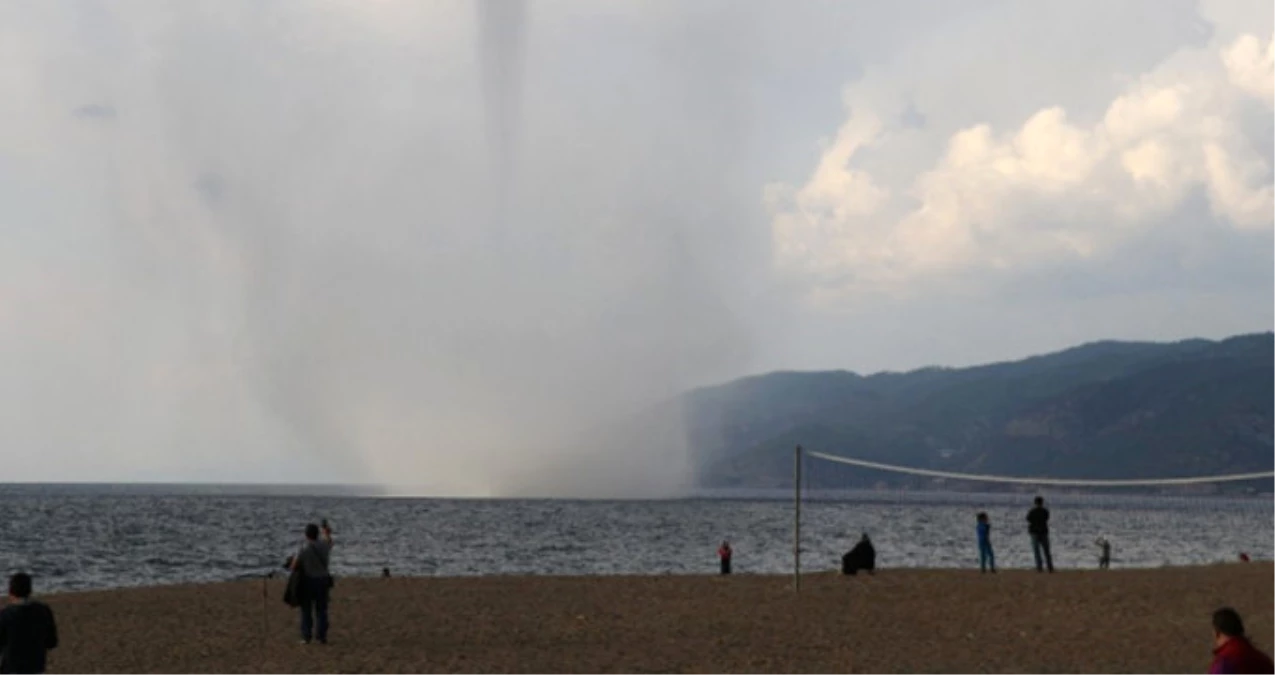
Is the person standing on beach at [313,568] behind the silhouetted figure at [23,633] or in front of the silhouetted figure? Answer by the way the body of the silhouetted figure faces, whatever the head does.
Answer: in front

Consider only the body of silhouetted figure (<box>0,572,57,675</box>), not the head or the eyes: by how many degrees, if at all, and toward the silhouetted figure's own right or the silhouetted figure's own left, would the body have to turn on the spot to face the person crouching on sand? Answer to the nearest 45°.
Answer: approximately 45° to the silhouetted figure's own right

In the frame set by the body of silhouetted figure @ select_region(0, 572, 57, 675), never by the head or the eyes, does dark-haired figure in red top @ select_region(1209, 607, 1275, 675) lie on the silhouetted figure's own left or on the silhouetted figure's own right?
on the silhouetted figure's own right

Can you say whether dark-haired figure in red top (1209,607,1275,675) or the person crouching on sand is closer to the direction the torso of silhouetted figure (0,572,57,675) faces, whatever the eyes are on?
the person crouching on sand

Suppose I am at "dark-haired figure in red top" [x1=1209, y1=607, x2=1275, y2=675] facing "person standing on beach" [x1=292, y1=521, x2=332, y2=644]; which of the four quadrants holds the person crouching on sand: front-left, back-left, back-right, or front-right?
front-right

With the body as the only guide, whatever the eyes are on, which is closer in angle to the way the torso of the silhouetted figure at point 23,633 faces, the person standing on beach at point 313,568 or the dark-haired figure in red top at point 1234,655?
the person standing on beach

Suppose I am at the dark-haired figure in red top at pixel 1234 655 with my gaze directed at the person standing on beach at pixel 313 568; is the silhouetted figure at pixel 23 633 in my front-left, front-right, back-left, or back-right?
front-left

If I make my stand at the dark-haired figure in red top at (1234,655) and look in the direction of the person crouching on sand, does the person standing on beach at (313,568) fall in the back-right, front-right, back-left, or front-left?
front-left

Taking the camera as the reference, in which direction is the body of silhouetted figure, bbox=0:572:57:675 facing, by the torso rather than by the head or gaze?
away from the camera
